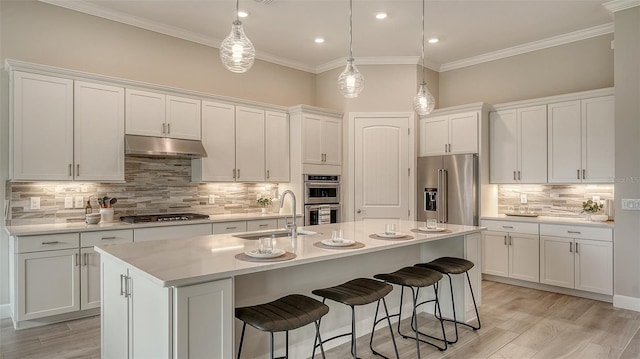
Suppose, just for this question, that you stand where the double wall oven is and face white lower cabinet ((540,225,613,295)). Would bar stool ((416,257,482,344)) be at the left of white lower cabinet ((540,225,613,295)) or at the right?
right

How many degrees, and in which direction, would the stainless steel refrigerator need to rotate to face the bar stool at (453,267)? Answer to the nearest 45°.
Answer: approximately 45° to its left

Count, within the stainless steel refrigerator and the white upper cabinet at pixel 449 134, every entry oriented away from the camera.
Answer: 0

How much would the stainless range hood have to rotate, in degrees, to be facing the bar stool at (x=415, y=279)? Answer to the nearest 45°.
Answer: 0° — it already faces it

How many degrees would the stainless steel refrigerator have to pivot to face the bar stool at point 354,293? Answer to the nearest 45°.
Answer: approximately 45° to its left

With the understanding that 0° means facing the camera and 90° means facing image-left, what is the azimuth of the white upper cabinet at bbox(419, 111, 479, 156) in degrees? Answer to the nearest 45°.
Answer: approximately 45°

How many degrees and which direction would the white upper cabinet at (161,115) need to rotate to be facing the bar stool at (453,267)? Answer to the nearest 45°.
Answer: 0° — it already faces it

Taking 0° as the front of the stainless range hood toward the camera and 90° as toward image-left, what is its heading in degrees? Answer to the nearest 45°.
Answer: approximately 315°

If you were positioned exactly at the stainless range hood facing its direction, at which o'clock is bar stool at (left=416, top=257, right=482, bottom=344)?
The bar stool is roughly at 12 o'clock from the stainless range hood.
